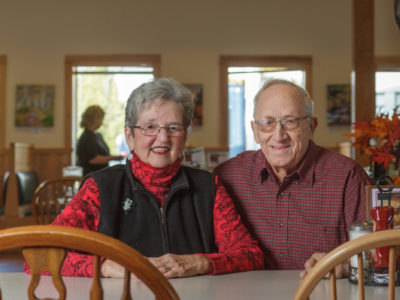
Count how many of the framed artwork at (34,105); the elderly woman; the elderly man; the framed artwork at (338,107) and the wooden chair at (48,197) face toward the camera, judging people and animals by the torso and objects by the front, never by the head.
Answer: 4

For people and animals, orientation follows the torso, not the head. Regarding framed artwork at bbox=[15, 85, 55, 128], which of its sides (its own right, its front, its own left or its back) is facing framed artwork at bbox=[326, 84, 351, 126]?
left

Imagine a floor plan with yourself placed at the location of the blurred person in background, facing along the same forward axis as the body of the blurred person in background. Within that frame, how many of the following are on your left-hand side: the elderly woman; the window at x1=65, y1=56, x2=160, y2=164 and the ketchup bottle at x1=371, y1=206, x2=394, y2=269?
1

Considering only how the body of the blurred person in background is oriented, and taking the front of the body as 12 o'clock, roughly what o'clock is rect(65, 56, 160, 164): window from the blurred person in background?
The window is roughly at 9 o'clock from the blurred person in background.

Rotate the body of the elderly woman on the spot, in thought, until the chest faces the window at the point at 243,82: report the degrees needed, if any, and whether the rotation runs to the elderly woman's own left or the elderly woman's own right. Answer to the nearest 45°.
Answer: approximately 180°

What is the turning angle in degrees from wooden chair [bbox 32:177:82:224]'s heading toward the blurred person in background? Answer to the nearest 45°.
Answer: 0° — it already faces them

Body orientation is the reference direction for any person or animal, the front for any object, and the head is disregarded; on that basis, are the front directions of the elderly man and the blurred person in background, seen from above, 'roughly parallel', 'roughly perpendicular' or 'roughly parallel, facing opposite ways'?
roughly perpendicular
